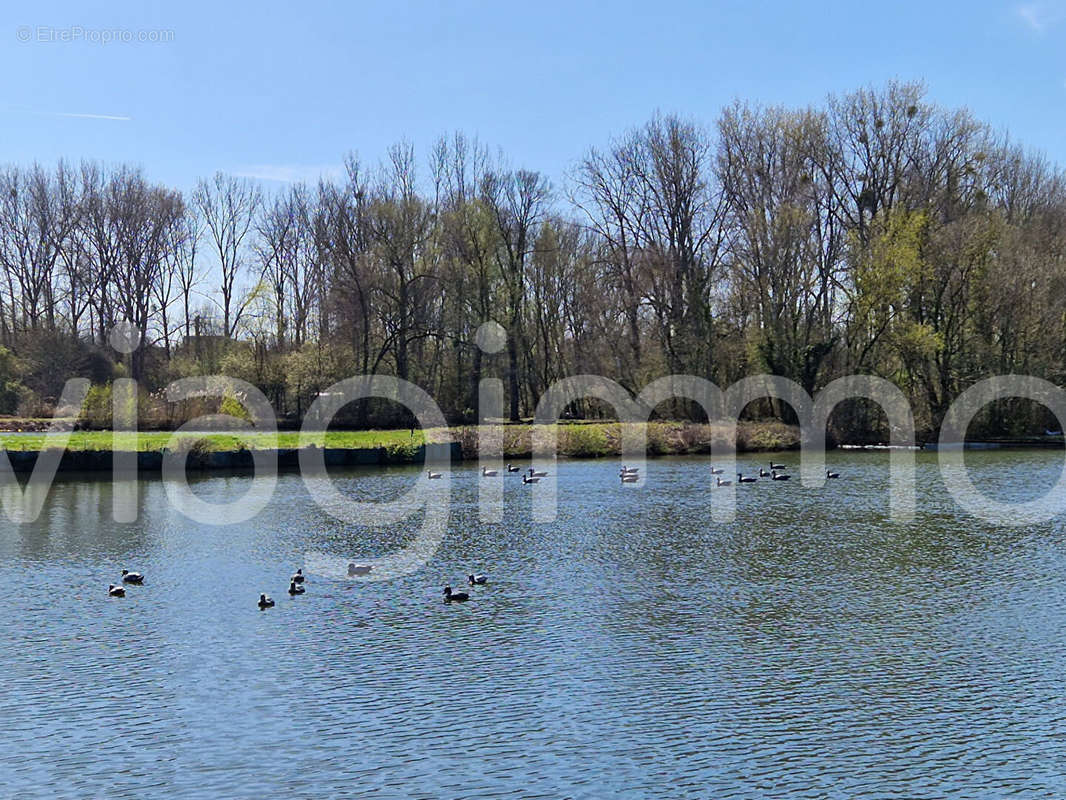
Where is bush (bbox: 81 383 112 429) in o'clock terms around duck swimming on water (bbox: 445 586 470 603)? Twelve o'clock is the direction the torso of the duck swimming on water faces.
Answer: The bush is roughly at 2 o'clock from the duck swimming on water.

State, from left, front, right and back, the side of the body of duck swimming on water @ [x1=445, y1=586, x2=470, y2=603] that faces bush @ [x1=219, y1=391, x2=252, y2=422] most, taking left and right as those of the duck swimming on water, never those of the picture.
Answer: right

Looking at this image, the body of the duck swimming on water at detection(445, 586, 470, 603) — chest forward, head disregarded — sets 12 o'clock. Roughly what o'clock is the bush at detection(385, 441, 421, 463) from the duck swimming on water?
The bush is roughly at 3 o'clock from the duck swimming on water.

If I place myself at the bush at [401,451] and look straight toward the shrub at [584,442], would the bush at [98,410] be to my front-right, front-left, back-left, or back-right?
back-left

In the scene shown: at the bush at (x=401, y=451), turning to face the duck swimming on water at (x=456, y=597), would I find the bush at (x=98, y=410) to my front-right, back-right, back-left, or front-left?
back-right

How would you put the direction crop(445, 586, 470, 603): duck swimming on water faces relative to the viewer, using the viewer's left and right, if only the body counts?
facing to the left of the viewer

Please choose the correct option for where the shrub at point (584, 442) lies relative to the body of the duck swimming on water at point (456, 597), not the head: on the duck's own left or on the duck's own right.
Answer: on the duck's own right
